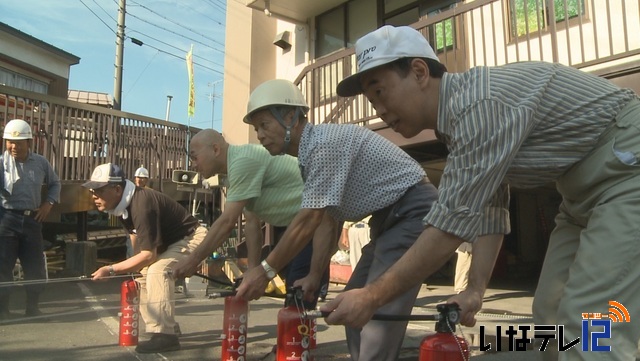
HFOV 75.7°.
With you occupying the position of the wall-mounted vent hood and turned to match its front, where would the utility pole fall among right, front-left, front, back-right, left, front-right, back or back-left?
right

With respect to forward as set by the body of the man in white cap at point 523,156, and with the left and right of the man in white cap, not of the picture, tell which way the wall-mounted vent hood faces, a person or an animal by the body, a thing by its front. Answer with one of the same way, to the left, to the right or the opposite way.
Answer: to the left

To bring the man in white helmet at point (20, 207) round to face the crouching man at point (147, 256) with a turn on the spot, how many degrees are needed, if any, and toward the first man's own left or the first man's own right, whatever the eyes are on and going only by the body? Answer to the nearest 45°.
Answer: approximately 45° to the first man's own left

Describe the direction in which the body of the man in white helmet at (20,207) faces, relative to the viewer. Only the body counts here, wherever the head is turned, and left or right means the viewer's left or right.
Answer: facing the viewer

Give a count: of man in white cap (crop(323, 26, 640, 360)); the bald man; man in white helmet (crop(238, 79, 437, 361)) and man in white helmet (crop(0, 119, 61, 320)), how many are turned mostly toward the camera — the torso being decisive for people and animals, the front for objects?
1

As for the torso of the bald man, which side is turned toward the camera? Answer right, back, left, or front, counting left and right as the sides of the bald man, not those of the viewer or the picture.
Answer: left

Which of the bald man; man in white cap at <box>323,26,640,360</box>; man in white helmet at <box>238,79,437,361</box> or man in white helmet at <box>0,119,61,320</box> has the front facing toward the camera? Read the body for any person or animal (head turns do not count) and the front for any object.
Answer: man in white helmet at <box>0,119,61,320</box>

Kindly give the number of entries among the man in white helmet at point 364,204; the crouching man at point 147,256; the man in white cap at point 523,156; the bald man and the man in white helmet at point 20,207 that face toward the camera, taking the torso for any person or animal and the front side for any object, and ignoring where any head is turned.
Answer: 1

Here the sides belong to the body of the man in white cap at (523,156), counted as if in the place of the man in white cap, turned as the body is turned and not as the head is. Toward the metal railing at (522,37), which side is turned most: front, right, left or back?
right

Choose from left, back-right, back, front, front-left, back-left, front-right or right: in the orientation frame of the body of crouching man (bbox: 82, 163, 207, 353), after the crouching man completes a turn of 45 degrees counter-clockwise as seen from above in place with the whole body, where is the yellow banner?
back-right

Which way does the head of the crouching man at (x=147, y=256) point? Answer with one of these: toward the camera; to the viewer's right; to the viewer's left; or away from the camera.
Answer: to the viewer's left

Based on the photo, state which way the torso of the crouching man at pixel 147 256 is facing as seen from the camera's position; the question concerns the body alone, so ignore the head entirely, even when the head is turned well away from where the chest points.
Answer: to the viewer's left

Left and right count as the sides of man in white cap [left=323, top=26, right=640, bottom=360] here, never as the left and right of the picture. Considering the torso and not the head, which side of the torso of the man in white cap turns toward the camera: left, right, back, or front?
left

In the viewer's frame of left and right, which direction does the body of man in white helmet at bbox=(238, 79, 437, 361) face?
facing to the left of the viewer

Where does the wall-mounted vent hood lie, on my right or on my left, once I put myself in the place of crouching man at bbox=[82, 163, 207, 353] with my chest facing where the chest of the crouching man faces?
on my right
